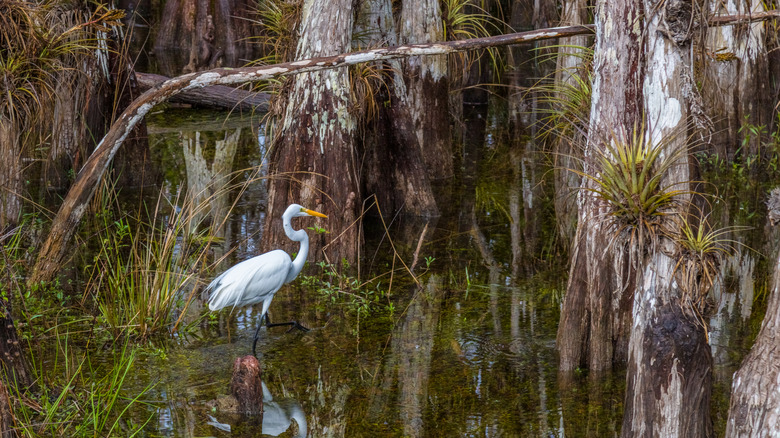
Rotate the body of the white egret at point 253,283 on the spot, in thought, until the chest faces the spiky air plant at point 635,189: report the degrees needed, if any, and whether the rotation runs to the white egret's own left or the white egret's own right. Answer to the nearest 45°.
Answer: approximately 45° to the white egret's own right

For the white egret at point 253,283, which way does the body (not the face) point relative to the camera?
to the viewer's right

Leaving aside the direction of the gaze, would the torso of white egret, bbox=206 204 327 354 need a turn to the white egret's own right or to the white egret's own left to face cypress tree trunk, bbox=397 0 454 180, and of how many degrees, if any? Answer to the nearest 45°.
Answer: approximately 45° to the white egret's own left

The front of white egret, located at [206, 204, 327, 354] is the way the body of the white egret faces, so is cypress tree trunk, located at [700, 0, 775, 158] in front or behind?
in front

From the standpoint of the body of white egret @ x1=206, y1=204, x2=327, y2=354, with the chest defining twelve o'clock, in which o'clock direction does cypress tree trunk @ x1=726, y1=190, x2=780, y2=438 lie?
The cypress tree trunk is roughly at 2 o'clock from the white egret.

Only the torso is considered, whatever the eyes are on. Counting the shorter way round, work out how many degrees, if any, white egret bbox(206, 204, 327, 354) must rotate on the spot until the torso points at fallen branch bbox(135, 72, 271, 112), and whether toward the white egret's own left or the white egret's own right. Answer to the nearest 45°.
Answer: approximately 90° to the white egret's own left

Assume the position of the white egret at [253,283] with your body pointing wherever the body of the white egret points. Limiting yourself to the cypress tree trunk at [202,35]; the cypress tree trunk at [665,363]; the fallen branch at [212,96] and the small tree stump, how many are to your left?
2

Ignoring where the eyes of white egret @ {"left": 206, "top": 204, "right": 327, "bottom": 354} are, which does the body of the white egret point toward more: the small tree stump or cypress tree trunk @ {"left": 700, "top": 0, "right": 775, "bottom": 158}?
the cypress tree trunk

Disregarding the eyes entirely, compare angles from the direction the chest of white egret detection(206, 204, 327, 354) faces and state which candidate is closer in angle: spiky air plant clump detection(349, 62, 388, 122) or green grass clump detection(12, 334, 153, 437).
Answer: the spiky air plant clump

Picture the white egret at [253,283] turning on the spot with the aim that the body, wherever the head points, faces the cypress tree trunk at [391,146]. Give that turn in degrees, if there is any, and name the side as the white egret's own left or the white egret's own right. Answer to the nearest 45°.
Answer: approximately 45° to the white egret's own left

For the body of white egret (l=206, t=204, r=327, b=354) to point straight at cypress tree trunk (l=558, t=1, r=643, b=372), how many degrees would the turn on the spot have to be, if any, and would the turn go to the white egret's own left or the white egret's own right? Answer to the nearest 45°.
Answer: approximately 45° to the white egret's own right

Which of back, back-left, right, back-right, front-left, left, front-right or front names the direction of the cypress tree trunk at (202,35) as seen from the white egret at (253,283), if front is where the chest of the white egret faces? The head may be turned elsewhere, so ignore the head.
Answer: left

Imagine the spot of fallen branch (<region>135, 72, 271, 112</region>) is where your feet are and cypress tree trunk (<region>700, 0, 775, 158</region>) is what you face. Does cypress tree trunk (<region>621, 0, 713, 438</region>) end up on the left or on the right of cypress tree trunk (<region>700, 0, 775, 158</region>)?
right

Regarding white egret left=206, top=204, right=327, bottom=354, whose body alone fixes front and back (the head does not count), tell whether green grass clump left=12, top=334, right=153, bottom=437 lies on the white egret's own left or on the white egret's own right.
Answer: on the white egret's own right
